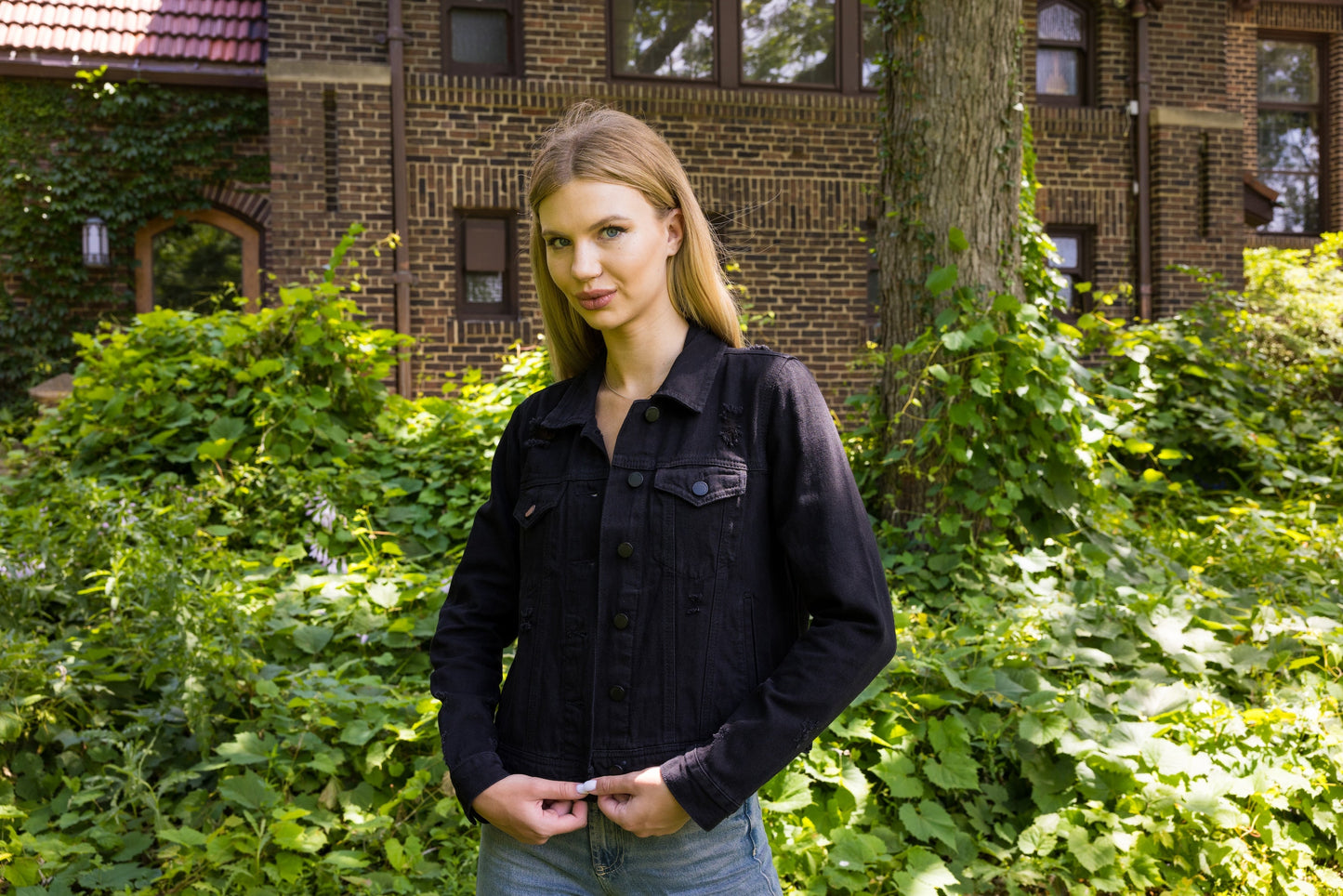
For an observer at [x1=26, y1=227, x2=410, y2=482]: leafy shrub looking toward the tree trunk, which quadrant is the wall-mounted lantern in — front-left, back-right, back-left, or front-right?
back-left

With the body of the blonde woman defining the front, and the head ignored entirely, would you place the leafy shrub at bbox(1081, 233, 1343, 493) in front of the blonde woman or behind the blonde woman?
behind

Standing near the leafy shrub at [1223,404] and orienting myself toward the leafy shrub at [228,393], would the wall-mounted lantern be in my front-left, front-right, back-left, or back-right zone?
front-right

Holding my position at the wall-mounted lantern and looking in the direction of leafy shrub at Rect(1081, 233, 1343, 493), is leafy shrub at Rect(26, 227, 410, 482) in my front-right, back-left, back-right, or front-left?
front-right

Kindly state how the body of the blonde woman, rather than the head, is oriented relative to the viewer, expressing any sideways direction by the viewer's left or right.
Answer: facing the viewer and to the left of the viewer
